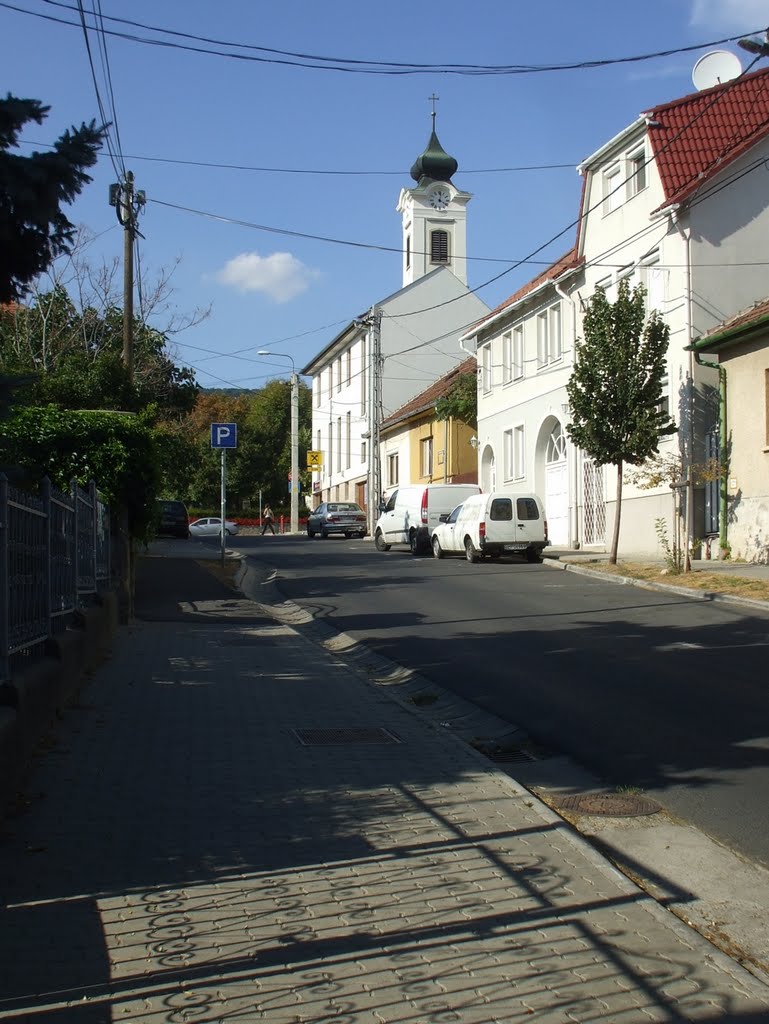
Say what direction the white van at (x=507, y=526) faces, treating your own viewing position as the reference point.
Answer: facing away from the viewer and to the left of the viewer

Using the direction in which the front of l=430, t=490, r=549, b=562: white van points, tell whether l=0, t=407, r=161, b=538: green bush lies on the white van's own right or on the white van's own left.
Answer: on the white van's own left

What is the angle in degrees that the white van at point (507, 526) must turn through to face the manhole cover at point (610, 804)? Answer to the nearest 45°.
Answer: approximately 135° to its left

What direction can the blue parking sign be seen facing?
toward the camera

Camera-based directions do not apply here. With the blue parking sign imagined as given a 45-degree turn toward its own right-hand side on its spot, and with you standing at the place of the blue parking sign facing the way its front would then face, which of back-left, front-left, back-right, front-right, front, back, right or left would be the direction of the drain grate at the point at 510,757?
front-left

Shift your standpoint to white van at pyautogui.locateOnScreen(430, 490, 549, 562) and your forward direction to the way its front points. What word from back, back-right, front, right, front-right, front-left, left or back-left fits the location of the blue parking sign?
left
